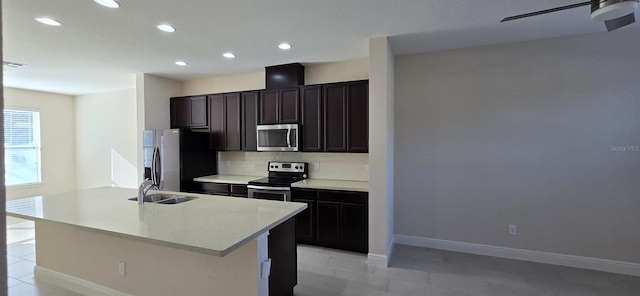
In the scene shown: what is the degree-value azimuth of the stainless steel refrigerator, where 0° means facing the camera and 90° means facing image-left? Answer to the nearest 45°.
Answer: approximately 45°

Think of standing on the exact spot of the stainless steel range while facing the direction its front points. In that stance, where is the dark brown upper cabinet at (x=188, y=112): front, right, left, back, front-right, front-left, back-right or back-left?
right

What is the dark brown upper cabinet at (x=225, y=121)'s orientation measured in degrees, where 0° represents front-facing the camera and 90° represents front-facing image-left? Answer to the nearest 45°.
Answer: approximately 45°

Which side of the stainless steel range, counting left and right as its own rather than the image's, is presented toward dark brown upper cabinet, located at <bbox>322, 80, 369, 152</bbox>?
left

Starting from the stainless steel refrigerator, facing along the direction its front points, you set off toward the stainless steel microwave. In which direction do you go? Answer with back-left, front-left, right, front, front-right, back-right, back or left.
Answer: left

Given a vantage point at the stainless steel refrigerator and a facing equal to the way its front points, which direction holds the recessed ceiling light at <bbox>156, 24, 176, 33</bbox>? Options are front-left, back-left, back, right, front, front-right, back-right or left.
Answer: front-left

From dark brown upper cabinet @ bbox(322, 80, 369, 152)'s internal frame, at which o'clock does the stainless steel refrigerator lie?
The stainless steel refrigerator is roughly at 3 o'clock from the dark brown upper cabinet.

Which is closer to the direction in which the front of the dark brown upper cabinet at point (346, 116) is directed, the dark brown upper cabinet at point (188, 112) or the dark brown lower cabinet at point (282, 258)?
the dark brown lower cabinet

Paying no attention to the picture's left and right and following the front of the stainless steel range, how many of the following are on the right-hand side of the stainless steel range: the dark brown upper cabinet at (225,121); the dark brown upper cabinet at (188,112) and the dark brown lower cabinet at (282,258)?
2

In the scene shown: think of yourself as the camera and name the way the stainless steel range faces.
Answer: facing the viewer and to the left of the viewer

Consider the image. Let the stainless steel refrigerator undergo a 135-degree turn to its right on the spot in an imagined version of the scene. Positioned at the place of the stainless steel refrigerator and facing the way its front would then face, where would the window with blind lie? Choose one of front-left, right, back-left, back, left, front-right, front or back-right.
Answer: front-left

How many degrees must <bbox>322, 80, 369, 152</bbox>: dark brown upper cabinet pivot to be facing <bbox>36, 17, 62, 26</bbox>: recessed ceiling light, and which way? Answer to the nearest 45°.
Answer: approximately 45° to its right
